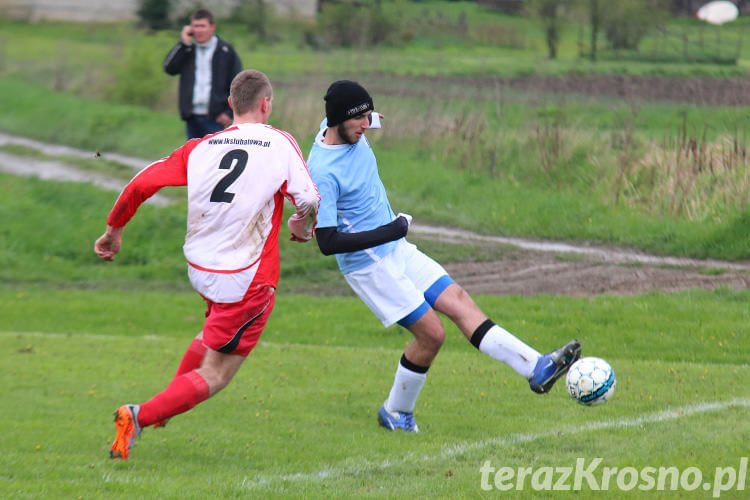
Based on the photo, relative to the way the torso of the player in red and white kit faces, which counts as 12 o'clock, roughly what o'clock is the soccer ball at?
The soccer ball is roughly at 2 o'clock from the player in red and white kit.

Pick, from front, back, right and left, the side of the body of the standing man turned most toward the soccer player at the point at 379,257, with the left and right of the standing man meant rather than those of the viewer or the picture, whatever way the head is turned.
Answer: front

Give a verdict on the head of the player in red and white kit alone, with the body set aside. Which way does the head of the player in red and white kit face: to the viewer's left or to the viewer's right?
to the viewer's right

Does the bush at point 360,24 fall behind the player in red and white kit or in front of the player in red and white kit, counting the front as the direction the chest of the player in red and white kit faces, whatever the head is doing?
in front

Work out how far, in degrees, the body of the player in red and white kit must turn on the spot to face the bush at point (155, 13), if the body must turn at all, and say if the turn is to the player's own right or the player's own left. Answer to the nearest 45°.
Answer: approximately 45° to the player's own left

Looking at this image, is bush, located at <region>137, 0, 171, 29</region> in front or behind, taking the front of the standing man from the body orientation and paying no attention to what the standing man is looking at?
behind

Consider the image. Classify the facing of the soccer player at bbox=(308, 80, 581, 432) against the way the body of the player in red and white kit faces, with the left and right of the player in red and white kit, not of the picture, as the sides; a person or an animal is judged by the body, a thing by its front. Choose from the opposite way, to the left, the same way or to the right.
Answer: to the right

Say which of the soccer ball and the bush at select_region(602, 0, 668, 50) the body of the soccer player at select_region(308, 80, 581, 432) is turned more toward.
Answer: the soccer ball

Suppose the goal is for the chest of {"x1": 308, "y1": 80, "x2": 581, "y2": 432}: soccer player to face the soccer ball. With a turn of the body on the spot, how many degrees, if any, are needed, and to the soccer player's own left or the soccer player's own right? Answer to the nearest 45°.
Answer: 0° — they already face it

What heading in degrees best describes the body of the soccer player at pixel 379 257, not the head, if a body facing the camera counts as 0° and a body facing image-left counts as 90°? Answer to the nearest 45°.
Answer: approximately 315°

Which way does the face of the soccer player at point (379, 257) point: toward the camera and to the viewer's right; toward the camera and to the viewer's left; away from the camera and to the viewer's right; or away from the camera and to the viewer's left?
toward the camera and to the viewer's right

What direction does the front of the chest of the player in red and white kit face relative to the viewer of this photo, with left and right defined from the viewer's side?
facing away from the viewer and to the right of the viewer

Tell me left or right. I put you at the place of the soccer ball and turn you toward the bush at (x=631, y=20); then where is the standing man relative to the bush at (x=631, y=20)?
left

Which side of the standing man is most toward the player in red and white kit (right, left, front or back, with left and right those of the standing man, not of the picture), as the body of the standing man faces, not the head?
front

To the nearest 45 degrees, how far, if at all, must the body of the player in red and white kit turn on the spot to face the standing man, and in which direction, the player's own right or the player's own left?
approximately 45° to the player's own left

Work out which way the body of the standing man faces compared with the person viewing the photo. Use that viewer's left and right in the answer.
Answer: facing the viewer

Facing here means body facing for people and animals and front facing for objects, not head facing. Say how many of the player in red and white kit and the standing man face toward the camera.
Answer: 1

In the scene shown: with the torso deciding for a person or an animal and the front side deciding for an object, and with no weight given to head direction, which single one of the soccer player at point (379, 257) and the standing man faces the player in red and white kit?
the standing man
